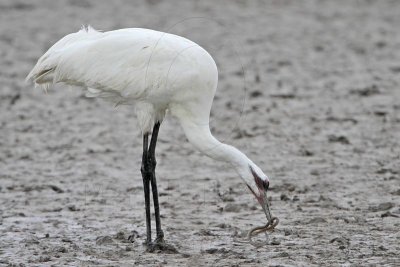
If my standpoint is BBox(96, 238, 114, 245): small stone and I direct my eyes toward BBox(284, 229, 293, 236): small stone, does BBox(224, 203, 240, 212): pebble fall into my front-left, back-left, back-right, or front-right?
front-left

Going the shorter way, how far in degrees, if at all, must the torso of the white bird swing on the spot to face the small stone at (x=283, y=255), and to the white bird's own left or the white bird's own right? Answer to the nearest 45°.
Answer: approximately 45° to the white bird's own right

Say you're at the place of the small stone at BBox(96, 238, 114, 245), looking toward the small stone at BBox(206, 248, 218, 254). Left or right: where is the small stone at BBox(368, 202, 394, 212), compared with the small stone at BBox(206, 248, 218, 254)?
left

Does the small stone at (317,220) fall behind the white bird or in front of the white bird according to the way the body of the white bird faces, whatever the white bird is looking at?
in front

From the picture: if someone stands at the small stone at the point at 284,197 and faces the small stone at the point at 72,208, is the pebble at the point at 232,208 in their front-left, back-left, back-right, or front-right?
front-left

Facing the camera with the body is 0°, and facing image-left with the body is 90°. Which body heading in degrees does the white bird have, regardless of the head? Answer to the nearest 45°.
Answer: approximately 270°

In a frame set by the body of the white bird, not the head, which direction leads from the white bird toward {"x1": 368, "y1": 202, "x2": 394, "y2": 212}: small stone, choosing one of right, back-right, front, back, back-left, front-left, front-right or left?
front
